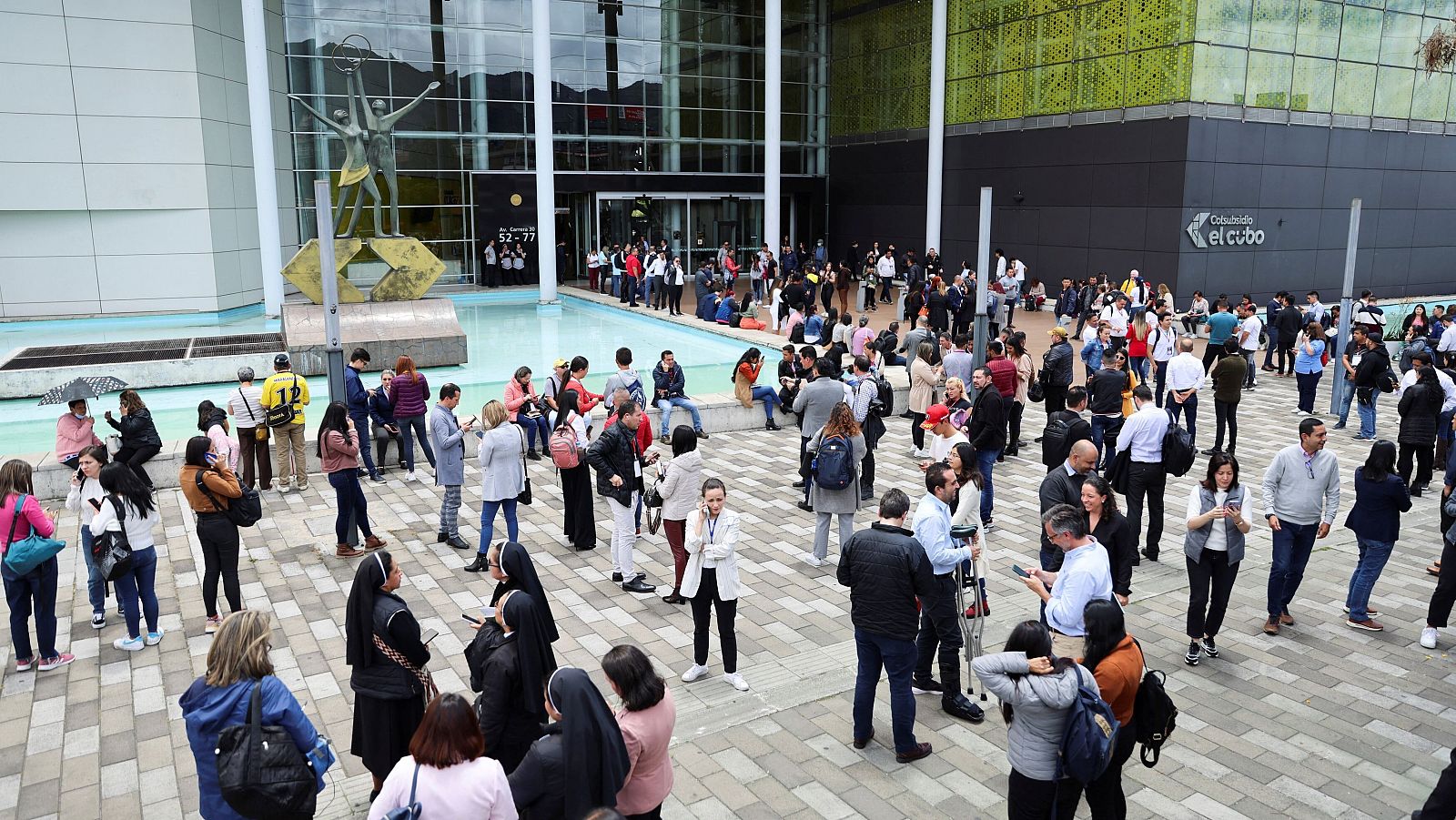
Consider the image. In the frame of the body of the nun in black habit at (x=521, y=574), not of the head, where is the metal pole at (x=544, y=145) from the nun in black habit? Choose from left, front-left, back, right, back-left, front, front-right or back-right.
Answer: right

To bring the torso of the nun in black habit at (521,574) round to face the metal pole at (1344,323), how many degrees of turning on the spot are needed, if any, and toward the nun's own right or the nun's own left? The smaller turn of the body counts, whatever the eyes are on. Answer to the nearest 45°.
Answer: approximately 135° to the nun's own right

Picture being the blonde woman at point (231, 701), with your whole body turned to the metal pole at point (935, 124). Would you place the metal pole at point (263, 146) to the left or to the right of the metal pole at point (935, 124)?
left

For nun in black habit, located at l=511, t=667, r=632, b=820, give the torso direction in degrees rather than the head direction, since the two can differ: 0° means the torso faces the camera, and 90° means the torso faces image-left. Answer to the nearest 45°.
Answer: approximately 135°

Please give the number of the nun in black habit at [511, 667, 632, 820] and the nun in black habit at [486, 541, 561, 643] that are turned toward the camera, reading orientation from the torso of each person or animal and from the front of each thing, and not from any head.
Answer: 0

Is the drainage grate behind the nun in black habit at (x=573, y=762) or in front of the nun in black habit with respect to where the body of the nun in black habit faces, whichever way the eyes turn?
in front

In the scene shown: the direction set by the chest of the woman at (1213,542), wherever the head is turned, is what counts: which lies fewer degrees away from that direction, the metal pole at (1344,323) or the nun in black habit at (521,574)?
the nun in black habit

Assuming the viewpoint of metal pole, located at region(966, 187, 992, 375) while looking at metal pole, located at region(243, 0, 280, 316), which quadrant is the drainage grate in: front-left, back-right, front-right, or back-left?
front-left

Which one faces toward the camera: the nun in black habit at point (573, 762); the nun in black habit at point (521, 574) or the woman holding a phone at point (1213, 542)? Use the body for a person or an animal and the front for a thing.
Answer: the woman holding a phone

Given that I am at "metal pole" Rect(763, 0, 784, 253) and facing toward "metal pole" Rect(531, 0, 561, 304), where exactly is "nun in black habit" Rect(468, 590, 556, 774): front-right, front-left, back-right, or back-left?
front-left

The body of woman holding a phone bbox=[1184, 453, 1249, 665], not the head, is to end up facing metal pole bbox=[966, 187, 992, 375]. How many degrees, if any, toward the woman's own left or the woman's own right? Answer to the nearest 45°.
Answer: approximately 135° to the woman's own right

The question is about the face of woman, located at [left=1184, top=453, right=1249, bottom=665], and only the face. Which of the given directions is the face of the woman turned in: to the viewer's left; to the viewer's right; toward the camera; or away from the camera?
toward the camera

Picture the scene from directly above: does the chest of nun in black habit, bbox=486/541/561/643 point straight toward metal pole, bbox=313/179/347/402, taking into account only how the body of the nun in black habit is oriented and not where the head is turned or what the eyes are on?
no

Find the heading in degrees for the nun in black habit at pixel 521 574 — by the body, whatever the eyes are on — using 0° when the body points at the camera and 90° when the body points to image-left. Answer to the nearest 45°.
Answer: approximately 90°

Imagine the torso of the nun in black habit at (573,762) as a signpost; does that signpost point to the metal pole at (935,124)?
no

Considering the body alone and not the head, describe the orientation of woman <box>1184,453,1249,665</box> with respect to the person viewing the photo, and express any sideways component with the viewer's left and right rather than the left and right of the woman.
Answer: facing the viewer

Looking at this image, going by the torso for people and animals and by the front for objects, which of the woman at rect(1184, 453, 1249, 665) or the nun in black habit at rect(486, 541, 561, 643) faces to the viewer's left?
the nun in black habit
